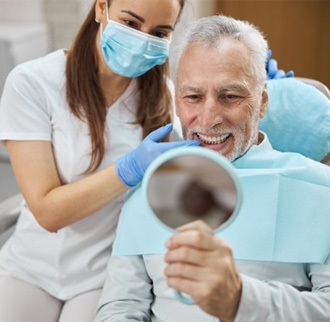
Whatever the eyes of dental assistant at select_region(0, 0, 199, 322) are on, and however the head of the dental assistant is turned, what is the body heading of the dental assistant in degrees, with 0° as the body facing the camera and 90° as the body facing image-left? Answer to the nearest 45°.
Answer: approximately 315°

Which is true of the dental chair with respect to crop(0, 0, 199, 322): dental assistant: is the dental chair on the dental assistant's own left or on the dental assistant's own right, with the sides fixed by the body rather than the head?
on the dental assistant's own left
